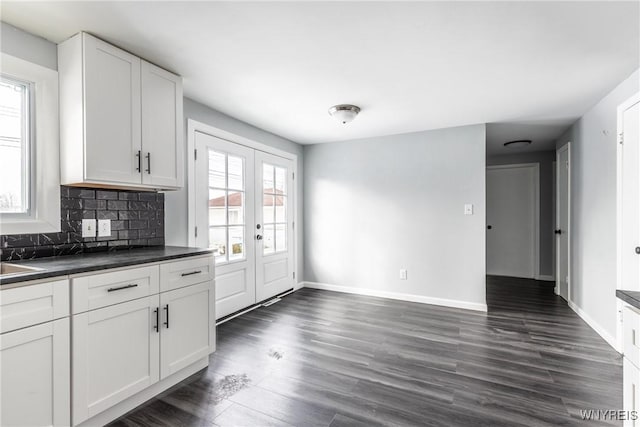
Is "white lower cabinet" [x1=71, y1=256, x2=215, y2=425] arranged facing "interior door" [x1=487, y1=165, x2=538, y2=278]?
no

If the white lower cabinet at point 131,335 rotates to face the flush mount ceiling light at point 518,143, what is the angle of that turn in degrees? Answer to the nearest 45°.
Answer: approximately 45° to its left

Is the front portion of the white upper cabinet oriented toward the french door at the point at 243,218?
no

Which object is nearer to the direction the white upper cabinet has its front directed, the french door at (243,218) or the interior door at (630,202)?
the interior door

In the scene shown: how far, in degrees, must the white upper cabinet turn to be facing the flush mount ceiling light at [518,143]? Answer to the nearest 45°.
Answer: approximately 45° to its left

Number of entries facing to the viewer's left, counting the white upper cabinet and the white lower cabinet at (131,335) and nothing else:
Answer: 0

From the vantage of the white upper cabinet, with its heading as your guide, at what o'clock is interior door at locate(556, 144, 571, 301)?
The interior door is roughly at 11 o'clock from the white upper cabinet.

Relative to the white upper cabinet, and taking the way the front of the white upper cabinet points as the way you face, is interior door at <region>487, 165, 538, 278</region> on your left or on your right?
on your left

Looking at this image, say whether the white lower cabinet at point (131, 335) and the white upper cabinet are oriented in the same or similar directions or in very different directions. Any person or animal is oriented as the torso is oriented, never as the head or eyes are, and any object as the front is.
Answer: same or similar directions

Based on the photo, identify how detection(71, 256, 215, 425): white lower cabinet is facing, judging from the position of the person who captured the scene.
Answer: facing the viewer and to the right of the viewer
